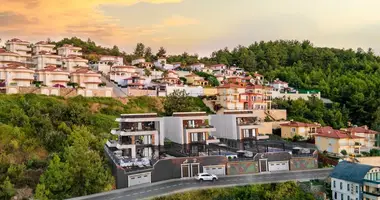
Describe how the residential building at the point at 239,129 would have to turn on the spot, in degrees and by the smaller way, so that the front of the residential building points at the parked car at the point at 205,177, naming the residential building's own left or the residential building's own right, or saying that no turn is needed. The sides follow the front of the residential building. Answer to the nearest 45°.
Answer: approximately 45° to the residential building's own right

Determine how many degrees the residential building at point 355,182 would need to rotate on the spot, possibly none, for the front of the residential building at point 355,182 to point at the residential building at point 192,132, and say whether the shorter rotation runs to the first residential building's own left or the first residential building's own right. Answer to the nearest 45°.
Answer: approximately 135° to the first residential building's own right

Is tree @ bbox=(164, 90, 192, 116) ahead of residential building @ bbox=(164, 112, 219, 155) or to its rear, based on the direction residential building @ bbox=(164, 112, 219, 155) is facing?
to the rear

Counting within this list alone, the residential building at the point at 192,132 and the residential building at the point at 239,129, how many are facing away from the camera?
0

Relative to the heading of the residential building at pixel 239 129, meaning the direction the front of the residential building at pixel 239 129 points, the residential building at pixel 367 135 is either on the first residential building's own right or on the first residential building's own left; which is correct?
on the first residential building's own left

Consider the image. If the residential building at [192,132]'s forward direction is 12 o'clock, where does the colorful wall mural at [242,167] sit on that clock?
The colorful wall mural is roughly at 12 o'clock from the residential building.

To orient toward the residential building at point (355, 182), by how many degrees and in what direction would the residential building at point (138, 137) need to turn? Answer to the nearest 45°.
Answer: approximately 90° to its left

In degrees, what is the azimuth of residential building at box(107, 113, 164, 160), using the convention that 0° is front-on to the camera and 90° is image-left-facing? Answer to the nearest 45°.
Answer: approximately 0°

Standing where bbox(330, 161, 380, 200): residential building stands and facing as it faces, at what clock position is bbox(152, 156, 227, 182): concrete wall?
The concrete wall is roughly at 4 o'clock from the residential building.

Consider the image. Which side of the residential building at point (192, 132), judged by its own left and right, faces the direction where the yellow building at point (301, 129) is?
left
